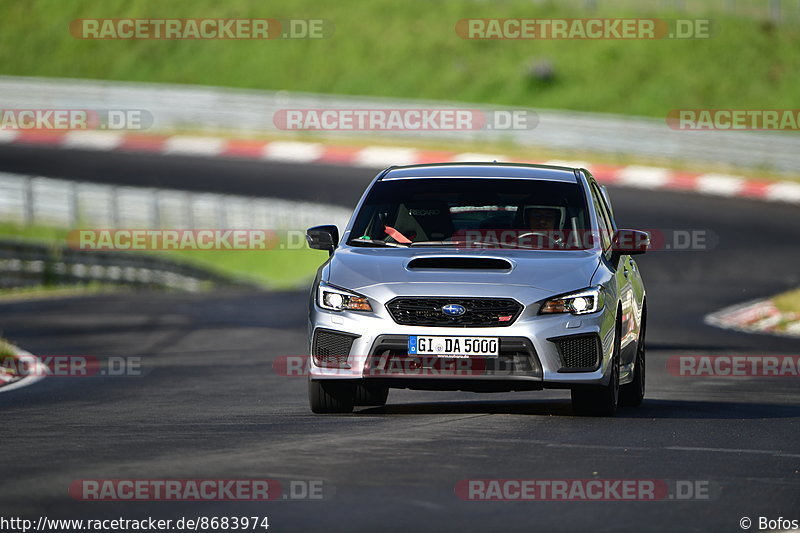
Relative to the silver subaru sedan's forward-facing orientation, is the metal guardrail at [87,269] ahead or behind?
behind

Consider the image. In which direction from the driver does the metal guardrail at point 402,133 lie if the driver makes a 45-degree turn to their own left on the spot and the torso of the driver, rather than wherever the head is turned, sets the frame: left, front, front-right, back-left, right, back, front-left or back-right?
back-left

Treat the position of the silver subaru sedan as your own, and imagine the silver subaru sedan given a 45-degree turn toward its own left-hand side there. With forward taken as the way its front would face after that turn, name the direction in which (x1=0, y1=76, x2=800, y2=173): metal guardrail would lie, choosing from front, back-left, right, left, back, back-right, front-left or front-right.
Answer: back-left

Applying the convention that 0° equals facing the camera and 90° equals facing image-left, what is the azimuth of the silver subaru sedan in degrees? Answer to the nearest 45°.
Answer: approximately 0°

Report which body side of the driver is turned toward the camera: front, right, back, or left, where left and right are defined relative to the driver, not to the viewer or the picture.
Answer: front

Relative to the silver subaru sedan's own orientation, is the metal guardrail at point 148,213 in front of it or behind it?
behind
